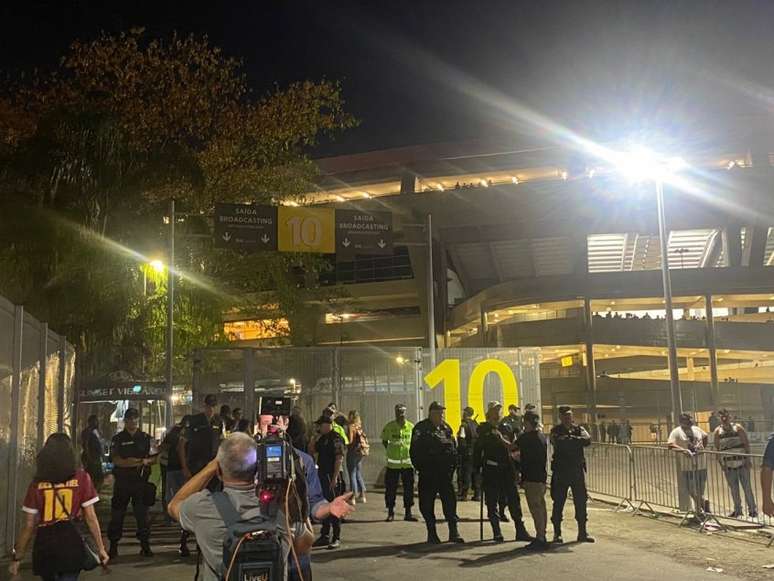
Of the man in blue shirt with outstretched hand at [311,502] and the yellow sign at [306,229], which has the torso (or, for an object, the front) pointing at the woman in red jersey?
the yellow sign

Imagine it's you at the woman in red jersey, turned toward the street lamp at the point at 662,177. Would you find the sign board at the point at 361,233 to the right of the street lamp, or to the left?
left

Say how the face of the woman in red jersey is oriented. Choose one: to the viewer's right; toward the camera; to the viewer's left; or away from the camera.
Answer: away from the camera

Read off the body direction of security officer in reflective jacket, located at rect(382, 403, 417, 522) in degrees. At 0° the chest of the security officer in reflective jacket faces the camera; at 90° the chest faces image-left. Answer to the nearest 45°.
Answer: approximately 0°

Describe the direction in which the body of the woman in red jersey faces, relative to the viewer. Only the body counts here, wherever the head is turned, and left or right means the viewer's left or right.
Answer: facing away from the viewer

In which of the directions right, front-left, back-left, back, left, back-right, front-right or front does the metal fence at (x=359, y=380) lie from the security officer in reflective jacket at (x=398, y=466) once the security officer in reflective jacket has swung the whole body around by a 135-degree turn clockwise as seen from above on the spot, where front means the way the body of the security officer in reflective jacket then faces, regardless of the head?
front-right

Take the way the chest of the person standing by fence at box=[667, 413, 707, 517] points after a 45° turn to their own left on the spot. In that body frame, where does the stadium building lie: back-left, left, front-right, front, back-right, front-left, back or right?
back-left
